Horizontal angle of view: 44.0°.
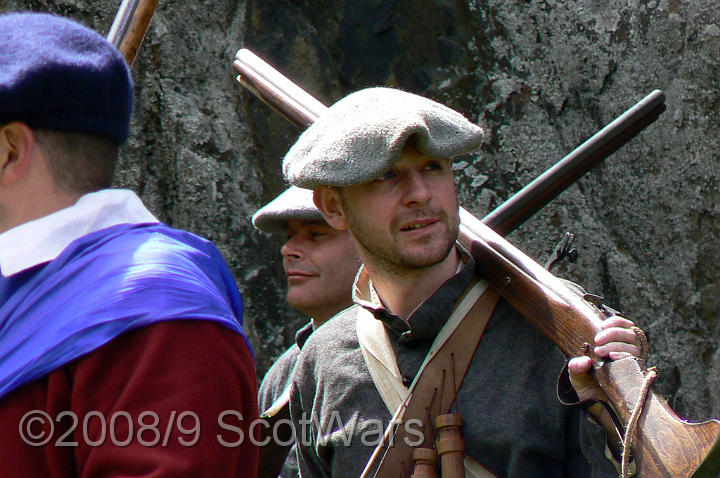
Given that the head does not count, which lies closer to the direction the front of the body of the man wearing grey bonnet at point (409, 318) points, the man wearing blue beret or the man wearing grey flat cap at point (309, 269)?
the man wearing blue beret

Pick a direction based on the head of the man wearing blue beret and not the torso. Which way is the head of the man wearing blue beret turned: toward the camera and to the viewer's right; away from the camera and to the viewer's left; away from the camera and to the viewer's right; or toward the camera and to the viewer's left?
away from the camera and to the viewer's left

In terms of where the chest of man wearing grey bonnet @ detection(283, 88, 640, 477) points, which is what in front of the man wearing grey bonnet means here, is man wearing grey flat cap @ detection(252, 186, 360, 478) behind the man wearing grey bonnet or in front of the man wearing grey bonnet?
behind

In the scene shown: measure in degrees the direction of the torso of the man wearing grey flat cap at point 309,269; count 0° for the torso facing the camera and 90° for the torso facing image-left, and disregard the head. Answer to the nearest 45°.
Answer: approximately 45°

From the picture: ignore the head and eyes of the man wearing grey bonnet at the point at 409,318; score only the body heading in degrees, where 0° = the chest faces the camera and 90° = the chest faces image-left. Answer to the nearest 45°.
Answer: approximately 0°

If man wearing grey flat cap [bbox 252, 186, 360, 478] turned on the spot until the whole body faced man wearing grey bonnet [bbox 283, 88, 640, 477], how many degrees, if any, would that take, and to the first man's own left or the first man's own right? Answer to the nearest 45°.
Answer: approximately 45° to the first man's own left

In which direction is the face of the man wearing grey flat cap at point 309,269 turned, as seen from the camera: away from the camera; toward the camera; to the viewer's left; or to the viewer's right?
to the viewer's left

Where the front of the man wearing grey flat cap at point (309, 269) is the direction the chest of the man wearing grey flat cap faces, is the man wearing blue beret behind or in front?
in front

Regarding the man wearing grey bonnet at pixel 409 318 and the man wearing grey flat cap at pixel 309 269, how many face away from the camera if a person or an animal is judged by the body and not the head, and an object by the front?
0

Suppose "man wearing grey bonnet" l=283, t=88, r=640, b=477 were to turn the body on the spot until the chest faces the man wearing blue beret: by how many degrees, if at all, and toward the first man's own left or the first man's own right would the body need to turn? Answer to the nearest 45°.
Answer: approximately 45° to the first man's own right
